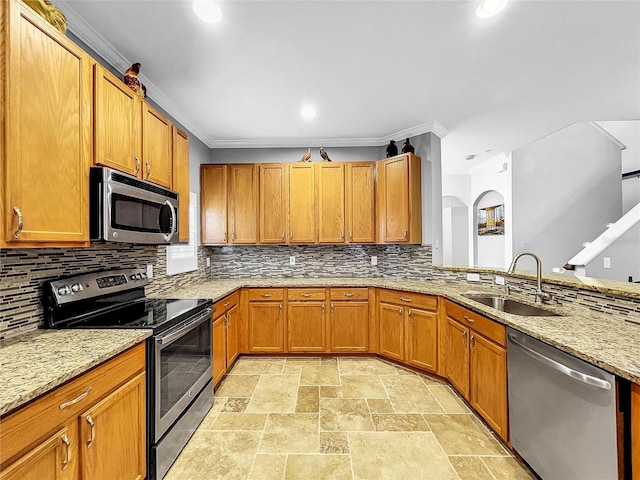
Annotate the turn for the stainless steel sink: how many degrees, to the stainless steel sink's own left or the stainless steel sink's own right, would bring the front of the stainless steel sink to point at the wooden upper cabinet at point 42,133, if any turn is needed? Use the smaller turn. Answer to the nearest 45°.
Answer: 0° — it already faces it

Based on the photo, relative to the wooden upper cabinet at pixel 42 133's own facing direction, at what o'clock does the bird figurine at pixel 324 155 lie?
The bird figurine is roughly at 10 o'clock from the wooden upper cabinet.

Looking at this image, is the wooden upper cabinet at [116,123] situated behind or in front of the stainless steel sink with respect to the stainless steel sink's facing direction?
in front

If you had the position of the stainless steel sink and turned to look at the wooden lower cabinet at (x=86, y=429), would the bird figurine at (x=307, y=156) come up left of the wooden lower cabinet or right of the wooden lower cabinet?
right

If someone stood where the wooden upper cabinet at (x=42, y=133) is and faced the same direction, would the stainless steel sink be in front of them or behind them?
in front

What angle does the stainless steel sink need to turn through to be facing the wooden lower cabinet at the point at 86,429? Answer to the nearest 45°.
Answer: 0° — it already faces it

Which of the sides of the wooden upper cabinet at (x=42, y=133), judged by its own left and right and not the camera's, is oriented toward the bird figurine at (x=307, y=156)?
left

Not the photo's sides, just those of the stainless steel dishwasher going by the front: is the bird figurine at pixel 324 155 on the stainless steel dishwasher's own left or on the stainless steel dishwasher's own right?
on the stainless steel dishwasher's own right

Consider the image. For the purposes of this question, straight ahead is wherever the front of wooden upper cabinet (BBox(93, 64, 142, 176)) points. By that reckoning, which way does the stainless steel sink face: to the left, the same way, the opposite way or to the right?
the opposite way

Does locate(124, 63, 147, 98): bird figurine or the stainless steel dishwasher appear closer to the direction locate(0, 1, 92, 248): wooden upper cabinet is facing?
the stainless steel dishwasher

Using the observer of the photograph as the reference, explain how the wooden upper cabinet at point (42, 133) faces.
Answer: facing the viewer and to the right of the viewer

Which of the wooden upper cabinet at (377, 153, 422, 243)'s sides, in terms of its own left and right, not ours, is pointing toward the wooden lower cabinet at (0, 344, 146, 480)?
front

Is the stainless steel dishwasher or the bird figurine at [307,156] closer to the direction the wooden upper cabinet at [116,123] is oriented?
the stainless steel dishwasher

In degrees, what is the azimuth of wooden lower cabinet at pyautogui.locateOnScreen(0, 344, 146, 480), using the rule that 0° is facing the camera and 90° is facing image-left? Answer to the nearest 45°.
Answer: approximately 315°

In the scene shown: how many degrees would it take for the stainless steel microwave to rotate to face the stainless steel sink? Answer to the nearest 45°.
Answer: approximately 45° to its left

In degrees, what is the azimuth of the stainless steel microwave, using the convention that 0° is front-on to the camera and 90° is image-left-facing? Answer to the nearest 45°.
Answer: approximately 315°
